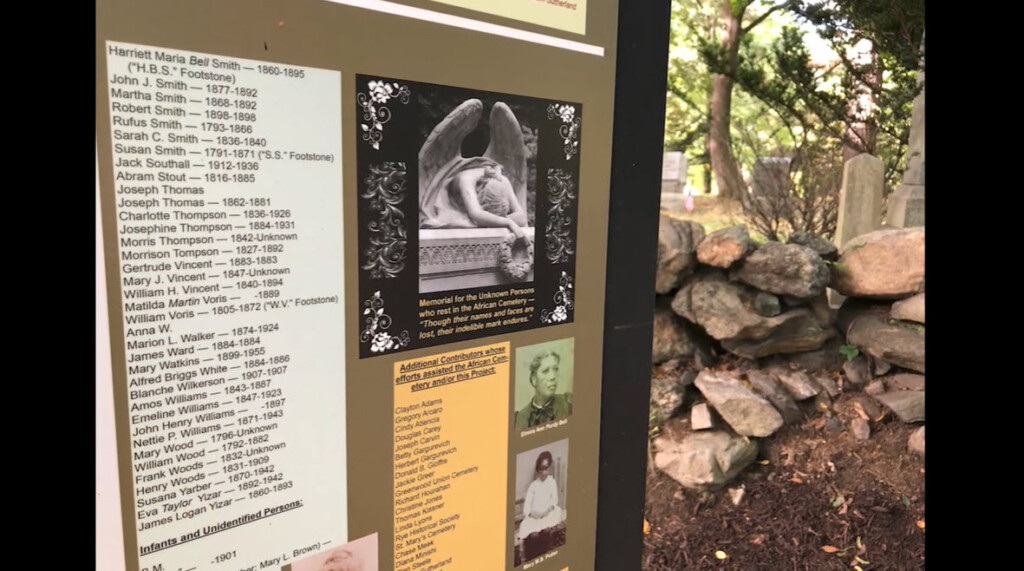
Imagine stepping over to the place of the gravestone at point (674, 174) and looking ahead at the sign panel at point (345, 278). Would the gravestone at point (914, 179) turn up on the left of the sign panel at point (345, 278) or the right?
left

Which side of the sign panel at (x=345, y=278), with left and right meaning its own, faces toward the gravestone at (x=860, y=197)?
left

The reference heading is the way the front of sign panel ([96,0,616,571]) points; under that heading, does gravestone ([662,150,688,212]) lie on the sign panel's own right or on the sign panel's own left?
on the sign panel's own left

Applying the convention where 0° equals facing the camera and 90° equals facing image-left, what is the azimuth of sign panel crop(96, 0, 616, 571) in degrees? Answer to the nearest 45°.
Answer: approximately 315°

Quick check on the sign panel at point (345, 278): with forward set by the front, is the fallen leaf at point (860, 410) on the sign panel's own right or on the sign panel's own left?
on the sign panel's own left
